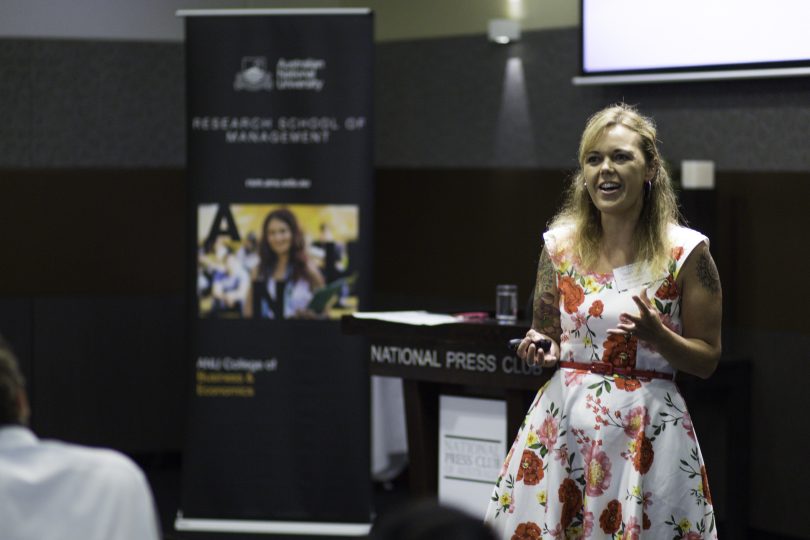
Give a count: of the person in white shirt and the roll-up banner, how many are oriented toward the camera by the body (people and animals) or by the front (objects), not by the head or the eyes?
1

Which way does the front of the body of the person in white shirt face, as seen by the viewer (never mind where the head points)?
away from the camera

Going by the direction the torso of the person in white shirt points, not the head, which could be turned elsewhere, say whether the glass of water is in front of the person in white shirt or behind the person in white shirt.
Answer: in front

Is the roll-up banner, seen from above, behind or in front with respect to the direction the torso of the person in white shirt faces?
in front

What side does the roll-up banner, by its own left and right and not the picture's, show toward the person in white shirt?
front

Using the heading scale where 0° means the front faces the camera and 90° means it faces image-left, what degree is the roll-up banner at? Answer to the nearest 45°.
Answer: approximately 0°

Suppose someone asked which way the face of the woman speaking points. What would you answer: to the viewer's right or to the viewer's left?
to the viewer's left

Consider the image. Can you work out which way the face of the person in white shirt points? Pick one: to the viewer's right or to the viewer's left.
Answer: to the viewer's right

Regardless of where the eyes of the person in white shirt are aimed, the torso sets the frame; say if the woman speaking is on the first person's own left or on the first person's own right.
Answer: on the first person's own right

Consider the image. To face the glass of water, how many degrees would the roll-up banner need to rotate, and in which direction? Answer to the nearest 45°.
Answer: approximately 45° to its left

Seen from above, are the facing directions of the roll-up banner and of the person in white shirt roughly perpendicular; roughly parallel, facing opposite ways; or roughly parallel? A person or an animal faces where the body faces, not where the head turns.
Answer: roughly parallel, facing opposite ways
